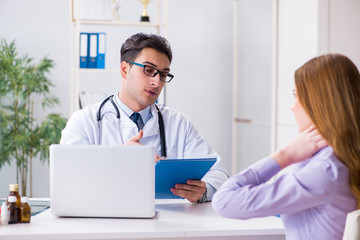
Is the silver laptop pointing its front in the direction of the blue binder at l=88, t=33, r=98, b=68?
yes

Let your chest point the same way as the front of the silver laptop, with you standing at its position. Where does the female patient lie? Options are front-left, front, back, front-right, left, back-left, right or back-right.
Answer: back-right

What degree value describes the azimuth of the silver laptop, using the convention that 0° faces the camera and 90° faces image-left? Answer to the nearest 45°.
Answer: approximately 180°

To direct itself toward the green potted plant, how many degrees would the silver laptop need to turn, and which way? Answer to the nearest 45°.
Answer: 0° — it already faces it

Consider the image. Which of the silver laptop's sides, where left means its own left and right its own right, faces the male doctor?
front

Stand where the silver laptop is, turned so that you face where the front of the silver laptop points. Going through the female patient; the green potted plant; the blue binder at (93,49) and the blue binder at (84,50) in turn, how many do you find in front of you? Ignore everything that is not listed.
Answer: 3

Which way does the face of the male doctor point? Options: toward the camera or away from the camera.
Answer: toward the camera

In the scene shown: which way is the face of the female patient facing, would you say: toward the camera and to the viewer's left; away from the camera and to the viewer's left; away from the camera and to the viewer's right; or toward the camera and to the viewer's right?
away from the camera and to the viewer's left

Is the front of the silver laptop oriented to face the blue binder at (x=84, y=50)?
yes
